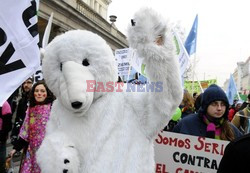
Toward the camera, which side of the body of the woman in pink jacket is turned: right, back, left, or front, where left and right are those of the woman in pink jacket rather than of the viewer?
front

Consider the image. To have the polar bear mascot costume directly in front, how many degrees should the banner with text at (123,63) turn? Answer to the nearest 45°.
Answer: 0° — it already faces it

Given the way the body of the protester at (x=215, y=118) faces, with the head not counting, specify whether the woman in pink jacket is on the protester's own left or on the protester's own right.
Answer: on the protester's own right

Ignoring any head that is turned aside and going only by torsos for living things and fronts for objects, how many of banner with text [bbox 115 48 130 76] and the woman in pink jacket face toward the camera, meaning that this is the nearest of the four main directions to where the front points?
2

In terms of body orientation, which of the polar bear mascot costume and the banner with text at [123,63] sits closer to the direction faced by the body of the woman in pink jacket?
the polar bear mascot costume

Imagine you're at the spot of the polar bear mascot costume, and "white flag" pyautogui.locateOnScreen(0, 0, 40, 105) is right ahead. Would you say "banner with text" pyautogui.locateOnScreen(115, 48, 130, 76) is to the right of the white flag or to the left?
right

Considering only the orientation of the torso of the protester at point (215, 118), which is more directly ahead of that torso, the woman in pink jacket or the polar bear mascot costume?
the polar bear mascot costume

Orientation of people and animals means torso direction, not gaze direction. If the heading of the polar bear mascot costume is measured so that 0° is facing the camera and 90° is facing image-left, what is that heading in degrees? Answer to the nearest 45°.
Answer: approximately 45°

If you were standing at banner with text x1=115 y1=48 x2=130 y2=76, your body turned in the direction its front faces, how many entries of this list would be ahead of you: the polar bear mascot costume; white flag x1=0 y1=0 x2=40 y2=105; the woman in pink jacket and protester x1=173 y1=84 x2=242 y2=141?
4

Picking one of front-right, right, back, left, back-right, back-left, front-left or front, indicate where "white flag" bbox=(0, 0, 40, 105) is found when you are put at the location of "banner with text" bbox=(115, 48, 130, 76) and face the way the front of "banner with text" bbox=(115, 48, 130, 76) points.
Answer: front

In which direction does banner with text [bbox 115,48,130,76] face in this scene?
toward the camera

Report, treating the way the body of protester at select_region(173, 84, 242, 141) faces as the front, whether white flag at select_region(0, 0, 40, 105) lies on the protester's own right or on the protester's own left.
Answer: on the protester's own right

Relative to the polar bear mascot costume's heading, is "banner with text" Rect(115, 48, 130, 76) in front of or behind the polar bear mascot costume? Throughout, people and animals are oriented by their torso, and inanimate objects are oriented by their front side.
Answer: behind
